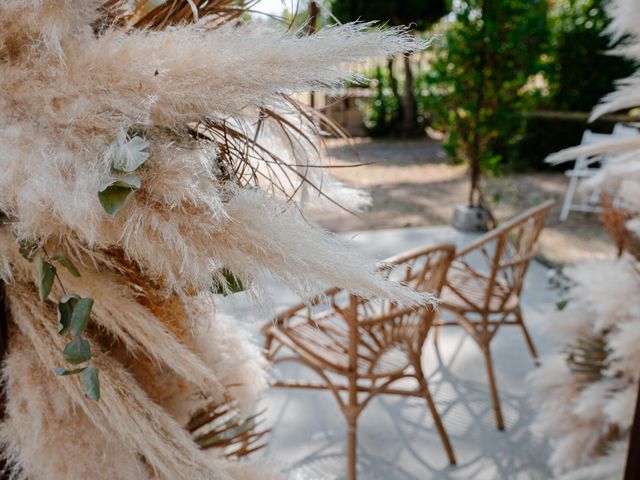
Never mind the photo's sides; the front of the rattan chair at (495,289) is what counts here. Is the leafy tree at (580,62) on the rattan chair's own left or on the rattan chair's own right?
on the rattan chair's own right

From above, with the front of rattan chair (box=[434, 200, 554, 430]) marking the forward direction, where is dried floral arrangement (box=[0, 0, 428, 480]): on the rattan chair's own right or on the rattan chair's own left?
on the rattan chair's own left
